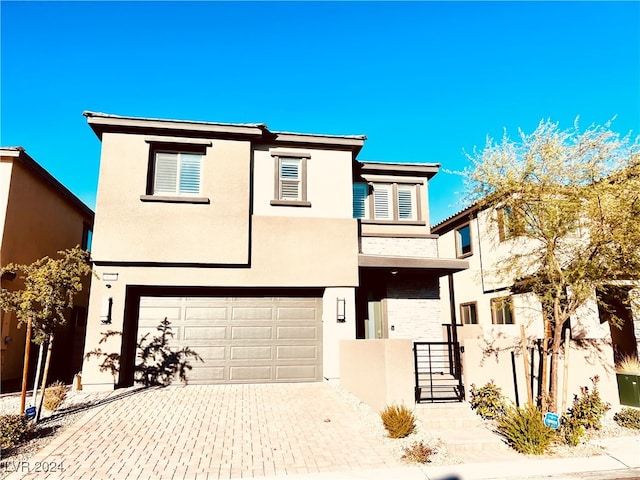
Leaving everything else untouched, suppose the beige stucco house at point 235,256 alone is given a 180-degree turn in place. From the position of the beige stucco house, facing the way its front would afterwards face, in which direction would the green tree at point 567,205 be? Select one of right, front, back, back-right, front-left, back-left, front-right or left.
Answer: back-right

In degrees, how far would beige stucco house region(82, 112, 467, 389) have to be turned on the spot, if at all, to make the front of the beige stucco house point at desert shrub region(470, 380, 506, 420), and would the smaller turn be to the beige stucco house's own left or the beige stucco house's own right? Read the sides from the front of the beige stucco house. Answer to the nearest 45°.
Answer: approximately 45° to the beige stucco house's own left

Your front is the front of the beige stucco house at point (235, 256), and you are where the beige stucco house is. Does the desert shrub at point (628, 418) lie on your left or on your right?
on your left

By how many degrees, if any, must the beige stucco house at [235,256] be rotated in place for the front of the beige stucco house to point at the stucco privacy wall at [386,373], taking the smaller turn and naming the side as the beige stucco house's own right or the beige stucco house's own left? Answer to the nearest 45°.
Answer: approximately 45° to the beige stucco house's own left

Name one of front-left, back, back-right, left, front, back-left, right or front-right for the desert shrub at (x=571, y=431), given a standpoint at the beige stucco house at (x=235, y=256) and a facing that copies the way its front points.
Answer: front-left

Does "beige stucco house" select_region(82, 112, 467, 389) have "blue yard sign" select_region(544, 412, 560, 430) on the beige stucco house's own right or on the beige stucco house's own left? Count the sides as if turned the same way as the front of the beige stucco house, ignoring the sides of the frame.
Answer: on the beige stucco house's own left

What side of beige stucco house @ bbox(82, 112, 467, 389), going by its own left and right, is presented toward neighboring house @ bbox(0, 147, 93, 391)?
right

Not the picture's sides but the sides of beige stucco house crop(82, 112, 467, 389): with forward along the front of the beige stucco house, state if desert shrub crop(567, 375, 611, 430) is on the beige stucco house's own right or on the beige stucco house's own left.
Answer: on the beige stucco house's own left

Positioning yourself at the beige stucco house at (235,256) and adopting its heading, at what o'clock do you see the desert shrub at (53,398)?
The desert shrub is roughly at 2 o'clock from the beige stucco house.

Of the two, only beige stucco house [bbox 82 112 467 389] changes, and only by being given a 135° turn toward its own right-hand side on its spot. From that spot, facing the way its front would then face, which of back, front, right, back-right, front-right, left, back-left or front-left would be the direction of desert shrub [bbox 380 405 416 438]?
back

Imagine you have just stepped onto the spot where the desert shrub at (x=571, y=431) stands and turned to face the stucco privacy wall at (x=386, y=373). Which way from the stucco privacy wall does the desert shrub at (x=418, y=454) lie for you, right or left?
left

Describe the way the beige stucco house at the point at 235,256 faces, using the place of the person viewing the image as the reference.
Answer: facing the viewer

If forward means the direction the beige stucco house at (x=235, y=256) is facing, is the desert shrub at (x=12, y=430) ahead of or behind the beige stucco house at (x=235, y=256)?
ahead

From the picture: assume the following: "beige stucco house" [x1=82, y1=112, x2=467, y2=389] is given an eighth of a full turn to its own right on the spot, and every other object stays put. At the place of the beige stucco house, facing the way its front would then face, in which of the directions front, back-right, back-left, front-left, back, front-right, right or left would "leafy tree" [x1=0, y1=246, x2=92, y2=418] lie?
front

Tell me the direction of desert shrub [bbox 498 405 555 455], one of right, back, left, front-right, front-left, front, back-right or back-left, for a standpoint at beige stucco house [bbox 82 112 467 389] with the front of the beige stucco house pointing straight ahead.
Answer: front-left
